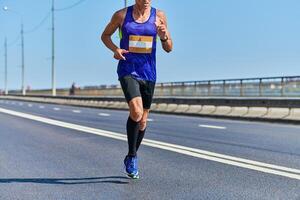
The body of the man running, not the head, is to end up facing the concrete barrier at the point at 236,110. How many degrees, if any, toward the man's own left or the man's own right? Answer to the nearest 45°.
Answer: approximately 180°

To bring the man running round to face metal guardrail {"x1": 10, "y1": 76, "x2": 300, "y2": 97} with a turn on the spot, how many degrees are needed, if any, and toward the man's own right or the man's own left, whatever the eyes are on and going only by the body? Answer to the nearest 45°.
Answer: approximately 180°

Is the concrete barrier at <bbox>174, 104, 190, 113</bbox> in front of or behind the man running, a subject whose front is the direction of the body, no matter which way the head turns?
behind

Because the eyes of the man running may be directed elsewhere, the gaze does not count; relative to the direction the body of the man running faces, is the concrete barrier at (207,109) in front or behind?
behind

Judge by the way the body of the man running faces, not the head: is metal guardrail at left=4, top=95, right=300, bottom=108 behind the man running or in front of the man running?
behind

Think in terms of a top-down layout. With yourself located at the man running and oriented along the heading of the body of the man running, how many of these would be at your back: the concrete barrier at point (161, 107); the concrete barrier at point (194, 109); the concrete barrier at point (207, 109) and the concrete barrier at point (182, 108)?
4

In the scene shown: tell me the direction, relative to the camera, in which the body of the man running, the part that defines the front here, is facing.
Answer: toward the camera

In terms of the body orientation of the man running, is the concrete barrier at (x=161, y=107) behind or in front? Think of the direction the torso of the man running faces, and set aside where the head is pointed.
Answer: behind

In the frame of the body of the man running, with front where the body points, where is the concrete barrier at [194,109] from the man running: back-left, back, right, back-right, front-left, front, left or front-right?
back

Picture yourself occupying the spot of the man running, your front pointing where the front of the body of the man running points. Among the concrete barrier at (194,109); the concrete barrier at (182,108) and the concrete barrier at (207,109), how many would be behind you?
3
